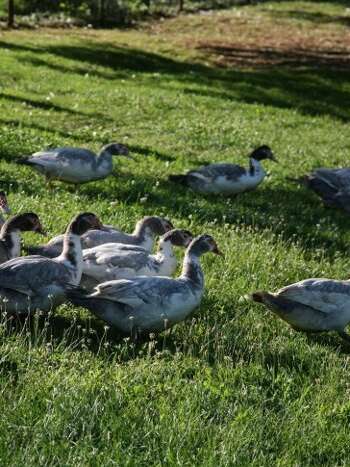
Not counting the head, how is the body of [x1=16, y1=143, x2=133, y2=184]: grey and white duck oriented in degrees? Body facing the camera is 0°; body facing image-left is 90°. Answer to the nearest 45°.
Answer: approximately 270°

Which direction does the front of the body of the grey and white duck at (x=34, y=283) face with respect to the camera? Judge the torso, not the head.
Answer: to the viewer's right

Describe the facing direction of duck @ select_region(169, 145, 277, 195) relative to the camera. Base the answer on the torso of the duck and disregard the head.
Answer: to the viewer's right

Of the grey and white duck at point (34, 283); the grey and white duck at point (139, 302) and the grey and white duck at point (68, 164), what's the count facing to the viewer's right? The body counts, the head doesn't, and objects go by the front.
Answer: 3

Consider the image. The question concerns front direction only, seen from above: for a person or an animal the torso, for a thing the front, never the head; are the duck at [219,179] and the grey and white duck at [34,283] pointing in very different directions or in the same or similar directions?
same or similar directions

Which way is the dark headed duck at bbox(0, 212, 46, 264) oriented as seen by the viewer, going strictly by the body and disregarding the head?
to the viewer's right

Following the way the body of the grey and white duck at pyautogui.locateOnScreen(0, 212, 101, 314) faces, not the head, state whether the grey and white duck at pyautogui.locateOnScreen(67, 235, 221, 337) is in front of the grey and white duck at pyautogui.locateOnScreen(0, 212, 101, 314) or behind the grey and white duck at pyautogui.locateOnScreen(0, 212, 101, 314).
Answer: in front

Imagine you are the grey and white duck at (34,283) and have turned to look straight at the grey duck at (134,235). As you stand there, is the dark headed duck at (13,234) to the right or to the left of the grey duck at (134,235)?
left

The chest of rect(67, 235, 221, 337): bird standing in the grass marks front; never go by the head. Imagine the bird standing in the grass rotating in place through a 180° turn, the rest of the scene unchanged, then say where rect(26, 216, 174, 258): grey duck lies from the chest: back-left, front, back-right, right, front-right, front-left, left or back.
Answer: right

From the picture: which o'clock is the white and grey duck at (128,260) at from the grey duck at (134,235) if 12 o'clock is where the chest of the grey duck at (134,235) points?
the white and grey duck at (128,260) is roughly at 3 o'clock from the grey duck at (134,235).

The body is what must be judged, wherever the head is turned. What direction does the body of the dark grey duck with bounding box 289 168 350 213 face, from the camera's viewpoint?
to the viewer's right

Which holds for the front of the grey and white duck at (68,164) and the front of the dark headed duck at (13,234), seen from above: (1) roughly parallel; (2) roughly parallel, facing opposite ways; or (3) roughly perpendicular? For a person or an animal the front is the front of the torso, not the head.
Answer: roughly parallel

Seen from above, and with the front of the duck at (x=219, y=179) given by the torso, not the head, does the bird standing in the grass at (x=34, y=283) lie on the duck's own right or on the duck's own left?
on the duck's own right

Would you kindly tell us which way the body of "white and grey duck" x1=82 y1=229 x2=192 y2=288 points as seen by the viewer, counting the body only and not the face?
to the viewer's right

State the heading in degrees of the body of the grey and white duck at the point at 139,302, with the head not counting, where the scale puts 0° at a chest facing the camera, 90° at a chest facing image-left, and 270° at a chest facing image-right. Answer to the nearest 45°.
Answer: approximately 270°

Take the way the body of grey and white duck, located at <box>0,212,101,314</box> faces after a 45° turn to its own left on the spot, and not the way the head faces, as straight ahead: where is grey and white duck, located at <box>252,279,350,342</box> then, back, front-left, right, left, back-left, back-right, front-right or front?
front-right
